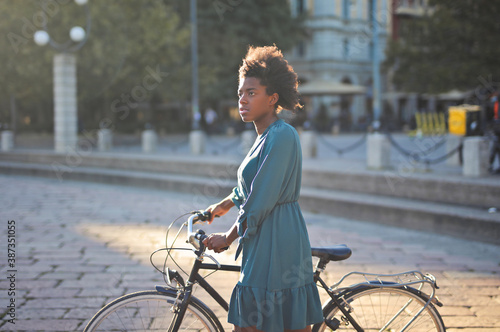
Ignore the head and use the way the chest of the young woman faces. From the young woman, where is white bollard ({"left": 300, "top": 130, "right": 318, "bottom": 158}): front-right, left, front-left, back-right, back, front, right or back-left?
right

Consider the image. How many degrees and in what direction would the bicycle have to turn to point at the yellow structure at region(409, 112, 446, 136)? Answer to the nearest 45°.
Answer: approximately 90° to its right

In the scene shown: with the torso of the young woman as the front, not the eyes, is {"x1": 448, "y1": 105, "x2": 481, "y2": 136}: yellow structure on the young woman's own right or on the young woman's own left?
on the young woman's own right

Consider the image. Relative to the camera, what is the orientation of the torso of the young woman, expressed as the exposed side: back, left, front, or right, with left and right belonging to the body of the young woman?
left

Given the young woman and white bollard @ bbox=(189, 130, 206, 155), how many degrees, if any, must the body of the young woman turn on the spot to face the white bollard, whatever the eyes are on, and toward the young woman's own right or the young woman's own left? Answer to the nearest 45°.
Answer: approximately 90° to the young woman's own right

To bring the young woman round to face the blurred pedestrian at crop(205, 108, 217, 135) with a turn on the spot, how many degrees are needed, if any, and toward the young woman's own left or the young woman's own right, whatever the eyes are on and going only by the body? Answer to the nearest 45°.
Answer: approximately 90° to the young woman's own right

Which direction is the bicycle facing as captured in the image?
to the viewer's left

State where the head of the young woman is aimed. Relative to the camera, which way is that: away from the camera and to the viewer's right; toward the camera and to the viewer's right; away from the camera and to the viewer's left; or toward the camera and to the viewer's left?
toward the camera and to the viewer's left

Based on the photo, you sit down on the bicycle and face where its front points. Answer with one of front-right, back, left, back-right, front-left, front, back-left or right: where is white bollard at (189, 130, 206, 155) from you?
right
